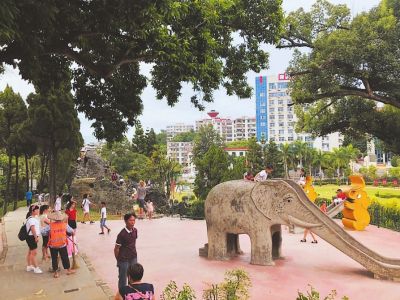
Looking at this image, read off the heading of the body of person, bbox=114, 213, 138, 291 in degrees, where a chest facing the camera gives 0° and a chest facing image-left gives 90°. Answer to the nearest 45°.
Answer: approximately 315°

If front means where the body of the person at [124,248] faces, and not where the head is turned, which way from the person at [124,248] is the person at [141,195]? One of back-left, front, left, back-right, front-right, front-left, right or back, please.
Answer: back-left

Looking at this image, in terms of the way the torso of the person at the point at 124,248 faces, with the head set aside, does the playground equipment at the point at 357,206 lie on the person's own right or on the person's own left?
on the person's own left

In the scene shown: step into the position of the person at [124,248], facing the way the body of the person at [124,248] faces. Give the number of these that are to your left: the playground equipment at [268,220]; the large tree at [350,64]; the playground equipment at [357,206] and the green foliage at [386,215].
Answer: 4

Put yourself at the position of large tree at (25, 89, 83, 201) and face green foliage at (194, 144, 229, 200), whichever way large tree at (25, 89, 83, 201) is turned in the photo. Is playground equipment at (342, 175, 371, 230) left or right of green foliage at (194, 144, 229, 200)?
right

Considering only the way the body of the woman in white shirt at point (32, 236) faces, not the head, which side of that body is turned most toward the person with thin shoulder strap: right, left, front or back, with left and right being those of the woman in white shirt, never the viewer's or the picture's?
right
